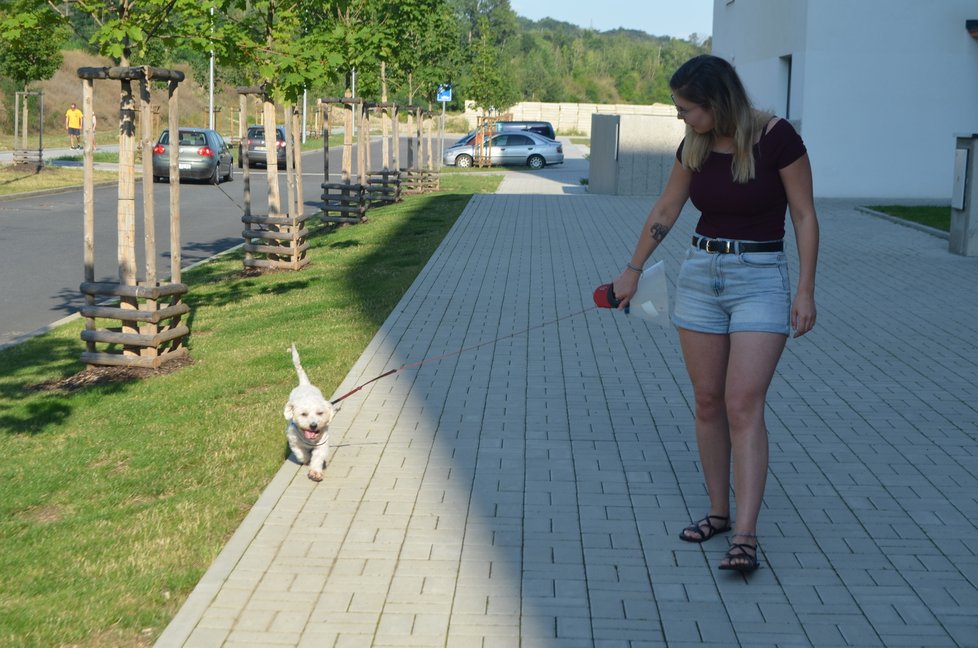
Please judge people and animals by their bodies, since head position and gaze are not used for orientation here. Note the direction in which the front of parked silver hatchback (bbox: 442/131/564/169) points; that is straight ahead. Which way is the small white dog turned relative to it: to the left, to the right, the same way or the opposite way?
to the left

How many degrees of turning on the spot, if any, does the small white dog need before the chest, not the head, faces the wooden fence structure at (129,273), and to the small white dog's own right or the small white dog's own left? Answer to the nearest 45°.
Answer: approximately 180°

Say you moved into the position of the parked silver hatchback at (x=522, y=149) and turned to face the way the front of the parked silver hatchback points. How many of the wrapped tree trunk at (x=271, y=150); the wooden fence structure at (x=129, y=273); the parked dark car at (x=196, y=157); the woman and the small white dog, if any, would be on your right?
0

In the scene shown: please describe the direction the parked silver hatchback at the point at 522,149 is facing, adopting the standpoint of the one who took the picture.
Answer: facing to the left of the viewer

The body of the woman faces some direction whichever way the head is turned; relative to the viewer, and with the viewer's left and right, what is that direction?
facing the viewer and to the left of the viewer

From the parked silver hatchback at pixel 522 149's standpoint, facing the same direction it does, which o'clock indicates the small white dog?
The small white dog is roughly at 9 o'clock from the parked silver hatchback.

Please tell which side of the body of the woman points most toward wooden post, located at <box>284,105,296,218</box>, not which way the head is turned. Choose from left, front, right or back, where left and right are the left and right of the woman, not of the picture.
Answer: right

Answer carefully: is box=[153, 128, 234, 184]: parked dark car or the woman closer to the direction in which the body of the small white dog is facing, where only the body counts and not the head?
the woman

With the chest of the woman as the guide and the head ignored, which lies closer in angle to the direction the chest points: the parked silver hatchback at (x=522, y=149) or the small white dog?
the small white dog

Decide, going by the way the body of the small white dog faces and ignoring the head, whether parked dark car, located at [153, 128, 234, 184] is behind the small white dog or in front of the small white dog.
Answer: behind

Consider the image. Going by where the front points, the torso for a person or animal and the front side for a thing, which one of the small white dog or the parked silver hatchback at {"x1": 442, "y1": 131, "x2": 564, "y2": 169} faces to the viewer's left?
the parked silver hatchback

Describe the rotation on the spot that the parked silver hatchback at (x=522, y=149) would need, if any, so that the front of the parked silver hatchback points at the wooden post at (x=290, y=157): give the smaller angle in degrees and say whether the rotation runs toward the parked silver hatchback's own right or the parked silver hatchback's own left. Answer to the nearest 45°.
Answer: approximately 90° to the parked silver hatchback's own left

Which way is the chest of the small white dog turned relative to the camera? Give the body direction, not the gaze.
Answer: toward the camera

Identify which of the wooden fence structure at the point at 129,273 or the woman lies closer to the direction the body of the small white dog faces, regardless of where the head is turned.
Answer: the woman

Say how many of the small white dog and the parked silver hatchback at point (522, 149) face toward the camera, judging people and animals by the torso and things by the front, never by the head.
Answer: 1

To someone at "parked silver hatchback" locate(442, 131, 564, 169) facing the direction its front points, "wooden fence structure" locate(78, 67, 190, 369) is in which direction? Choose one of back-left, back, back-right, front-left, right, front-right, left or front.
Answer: left

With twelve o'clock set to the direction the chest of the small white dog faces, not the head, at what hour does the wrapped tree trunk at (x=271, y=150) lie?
The wrapped tree trunk is roughly at 6 o'clock from the small white dog.
